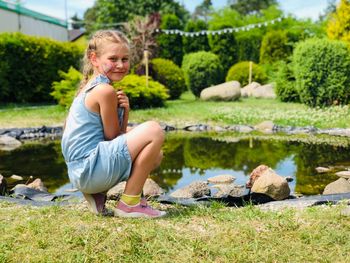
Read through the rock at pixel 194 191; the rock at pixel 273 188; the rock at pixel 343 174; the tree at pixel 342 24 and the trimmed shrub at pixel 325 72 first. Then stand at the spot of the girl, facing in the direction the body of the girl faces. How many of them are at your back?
0

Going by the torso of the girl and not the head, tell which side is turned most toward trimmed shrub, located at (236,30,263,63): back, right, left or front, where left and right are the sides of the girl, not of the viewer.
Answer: left

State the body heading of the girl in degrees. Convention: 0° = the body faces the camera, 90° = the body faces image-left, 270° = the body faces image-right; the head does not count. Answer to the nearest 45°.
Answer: approximately 270°

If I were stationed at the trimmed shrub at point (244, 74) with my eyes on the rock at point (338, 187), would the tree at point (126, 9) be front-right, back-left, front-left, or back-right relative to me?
back-right

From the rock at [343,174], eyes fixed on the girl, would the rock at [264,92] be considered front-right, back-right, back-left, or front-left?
back-right

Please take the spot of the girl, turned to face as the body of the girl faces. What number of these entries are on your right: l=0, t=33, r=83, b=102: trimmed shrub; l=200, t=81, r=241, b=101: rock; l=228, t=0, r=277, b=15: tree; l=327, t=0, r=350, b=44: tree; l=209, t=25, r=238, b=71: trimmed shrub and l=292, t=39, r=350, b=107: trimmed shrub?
0

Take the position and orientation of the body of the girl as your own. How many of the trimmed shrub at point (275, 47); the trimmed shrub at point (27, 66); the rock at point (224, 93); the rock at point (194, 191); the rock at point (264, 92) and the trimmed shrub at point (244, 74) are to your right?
0

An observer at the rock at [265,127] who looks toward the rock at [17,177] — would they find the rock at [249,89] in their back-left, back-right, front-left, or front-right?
back-right

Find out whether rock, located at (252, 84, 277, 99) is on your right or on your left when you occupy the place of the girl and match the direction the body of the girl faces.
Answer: on your left

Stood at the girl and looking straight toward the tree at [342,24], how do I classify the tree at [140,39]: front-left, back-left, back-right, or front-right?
front-left

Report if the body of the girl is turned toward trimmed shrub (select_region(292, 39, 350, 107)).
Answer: no

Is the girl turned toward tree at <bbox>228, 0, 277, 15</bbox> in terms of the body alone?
no

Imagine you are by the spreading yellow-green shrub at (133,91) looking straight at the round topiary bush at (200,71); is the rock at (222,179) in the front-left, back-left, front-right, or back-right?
back-right

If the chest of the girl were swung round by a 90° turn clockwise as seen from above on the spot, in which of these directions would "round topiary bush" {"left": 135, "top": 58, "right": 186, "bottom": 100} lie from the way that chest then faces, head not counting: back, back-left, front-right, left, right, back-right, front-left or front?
back

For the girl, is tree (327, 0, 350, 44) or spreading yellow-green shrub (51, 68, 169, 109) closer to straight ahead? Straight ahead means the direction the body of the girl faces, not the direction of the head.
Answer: the tree

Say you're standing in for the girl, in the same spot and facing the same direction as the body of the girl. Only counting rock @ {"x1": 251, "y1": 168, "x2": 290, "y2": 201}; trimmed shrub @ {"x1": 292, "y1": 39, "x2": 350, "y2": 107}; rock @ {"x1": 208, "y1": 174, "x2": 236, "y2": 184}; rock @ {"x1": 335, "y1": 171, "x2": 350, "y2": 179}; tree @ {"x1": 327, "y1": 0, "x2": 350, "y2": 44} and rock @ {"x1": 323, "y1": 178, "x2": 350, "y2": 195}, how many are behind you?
0

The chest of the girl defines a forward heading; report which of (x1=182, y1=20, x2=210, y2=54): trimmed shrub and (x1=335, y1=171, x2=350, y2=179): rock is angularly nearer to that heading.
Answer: the rock
